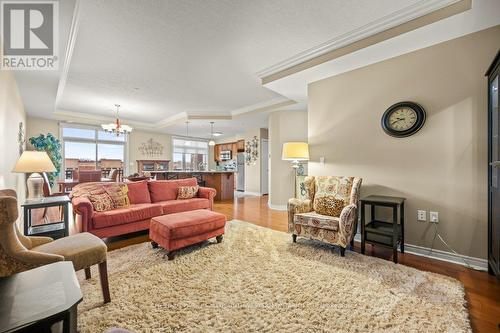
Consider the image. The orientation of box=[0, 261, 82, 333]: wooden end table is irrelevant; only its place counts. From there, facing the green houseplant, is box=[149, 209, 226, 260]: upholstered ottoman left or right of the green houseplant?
right

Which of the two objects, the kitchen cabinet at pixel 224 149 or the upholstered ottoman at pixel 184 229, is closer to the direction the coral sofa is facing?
the upholstered ottoman

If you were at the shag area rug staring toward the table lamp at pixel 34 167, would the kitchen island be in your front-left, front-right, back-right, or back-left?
front-right

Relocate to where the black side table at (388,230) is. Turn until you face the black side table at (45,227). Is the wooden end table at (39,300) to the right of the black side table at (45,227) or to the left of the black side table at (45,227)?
left

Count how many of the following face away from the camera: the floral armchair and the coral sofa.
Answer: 0

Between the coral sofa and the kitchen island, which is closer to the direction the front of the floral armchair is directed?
the coral sofa

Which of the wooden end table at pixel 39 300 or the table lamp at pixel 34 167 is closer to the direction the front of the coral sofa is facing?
the wooden end table

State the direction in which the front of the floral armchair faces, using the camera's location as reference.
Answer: facing the viewer and to the left of the viewer

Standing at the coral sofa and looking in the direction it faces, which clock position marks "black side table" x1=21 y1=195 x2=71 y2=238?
The black side table is roughly at 4 o'clock from the coral sofa.

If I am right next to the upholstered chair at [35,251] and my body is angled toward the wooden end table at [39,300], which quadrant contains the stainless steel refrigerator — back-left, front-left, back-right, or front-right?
back-left

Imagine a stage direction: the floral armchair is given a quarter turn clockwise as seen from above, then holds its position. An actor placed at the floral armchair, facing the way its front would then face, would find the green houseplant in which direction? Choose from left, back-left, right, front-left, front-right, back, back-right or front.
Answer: front-left

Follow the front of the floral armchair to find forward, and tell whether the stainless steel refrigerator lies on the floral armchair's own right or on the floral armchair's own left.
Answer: on the floral armchair's own right

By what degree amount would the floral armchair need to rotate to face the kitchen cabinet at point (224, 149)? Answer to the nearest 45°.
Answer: approximately 90° to its right

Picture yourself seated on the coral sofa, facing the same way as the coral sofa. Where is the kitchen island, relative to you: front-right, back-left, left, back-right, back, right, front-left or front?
left

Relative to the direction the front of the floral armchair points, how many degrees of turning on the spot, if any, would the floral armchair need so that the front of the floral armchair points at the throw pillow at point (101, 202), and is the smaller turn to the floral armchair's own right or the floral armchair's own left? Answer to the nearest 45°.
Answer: approximately 45° to the floral armchair's own right

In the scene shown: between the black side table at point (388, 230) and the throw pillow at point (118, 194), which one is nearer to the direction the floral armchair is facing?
the throw pillow

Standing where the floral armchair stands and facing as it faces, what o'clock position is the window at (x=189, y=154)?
The window is roughly at 3 o'clock from the floral armchair.

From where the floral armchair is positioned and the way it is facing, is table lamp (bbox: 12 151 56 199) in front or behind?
in front

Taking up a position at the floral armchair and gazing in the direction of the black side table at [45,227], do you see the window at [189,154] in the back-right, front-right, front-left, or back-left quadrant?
front-right

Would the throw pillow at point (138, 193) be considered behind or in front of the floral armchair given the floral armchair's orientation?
in front

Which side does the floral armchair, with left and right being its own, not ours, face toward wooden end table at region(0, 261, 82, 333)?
front

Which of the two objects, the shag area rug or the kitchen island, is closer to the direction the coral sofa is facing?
the shag area rug

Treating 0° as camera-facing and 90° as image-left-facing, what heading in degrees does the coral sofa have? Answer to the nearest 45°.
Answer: approximately 315°
